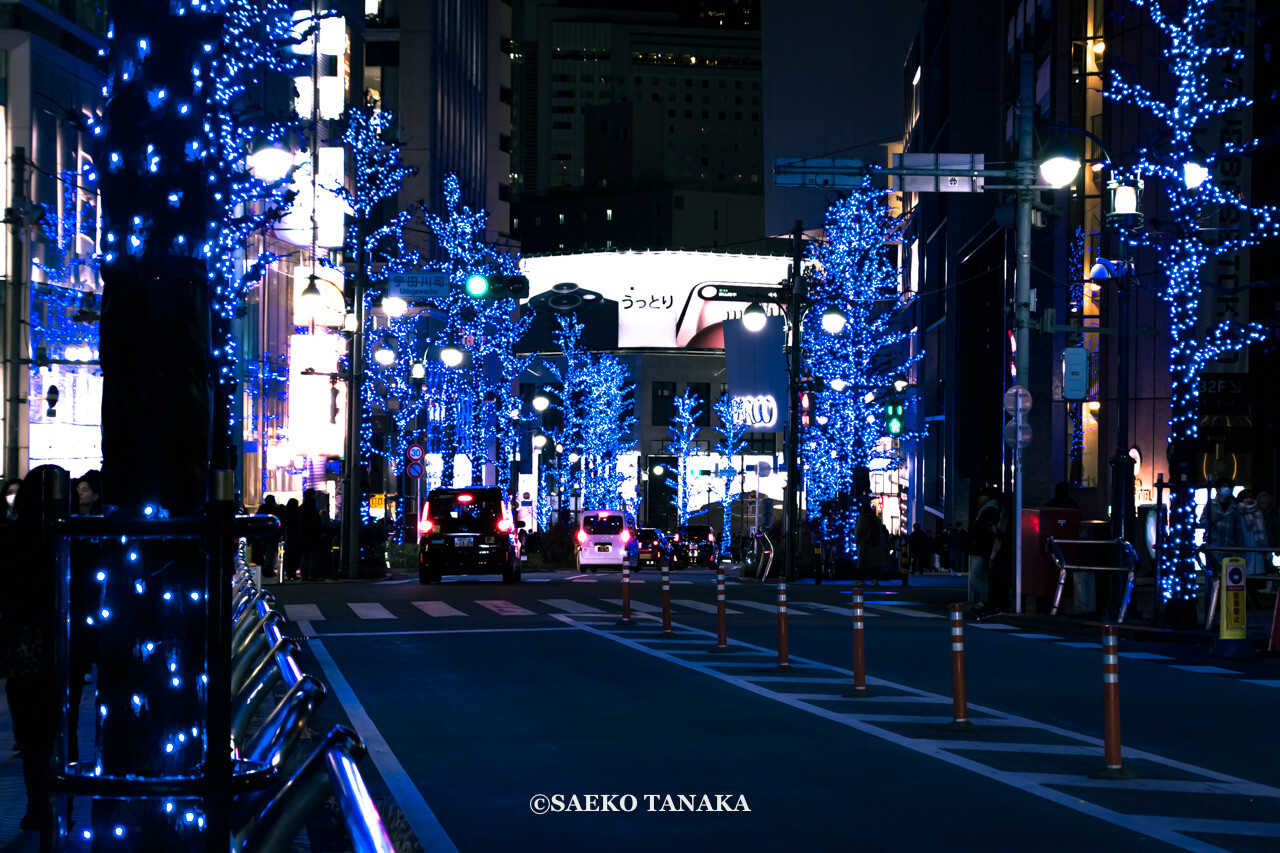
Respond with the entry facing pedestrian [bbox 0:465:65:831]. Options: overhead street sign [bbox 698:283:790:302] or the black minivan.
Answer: the overhead street sign

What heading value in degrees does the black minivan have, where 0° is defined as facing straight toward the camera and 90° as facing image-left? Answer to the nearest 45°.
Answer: approximately 180°

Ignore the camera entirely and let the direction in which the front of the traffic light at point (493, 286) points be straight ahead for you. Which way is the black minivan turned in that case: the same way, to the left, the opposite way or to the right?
the opposite way

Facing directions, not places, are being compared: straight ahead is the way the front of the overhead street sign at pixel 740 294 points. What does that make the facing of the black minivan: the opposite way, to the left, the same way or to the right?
the opposite way

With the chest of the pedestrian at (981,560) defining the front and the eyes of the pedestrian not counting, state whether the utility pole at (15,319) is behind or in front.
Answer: in front

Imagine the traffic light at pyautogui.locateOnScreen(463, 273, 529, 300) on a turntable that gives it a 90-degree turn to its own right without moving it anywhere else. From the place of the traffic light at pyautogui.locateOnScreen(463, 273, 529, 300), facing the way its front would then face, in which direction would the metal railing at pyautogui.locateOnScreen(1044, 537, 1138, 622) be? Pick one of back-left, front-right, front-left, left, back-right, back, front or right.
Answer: back-left

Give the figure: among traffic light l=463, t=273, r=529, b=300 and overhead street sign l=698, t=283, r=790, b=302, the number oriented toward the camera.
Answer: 2

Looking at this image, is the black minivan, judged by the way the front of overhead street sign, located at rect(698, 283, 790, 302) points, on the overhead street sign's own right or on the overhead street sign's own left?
on the overhead street sign's own right
